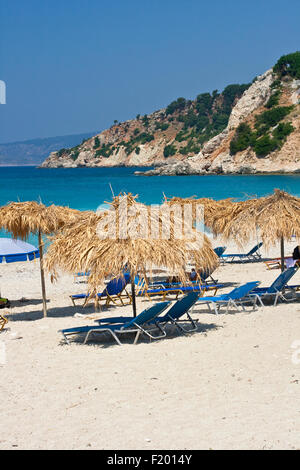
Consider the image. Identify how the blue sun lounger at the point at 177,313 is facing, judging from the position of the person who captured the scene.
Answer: facing to the left of the viewer

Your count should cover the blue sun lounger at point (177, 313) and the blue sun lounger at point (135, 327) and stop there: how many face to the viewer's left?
2

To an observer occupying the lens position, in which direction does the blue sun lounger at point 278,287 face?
facing to the left of the viewer

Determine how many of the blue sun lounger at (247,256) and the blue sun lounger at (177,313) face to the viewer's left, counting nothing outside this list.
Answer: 2

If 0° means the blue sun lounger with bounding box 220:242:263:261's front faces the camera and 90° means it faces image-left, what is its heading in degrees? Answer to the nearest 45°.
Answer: approximately 90°

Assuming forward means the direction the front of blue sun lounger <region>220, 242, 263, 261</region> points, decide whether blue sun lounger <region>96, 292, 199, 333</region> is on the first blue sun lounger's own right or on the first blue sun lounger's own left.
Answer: on the first blue sun lounger's own left

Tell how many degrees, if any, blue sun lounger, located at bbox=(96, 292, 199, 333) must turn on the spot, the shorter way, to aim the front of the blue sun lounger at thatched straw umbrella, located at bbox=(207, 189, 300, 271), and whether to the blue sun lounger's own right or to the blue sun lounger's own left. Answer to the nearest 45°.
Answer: approximately 135° to the blue sun lounger's own right

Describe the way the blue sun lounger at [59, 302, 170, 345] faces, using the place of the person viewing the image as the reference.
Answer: facing to the left of the viewer
